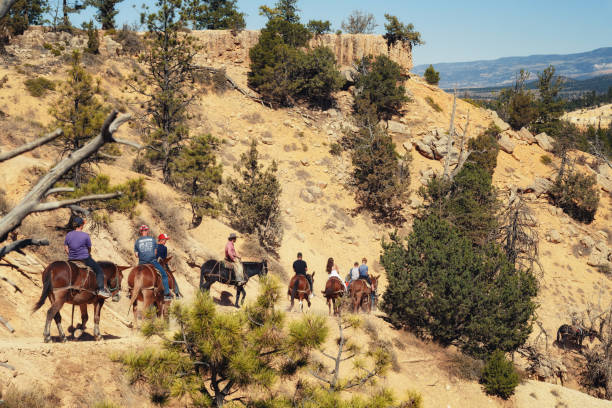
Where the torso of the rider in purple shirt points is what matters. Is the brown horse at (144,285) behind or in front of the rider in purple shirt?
in front

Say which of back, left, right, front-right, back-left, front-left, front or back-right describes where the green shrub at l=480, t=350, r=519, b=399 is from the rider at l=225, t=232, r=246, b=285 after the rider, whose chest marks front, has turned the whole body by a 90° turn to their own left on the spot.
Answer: right

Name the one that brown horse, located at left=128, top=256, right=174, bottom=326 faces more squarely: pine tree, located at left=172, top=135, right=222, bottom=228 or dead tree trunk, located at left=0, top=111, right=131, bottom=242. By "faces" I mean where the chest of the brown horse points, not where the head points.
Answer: the pine tree

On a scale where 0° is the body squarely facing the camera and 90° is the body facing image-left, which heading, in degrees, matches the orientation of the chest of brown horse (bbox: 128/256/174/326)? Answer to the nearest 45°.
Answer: approximately 225°

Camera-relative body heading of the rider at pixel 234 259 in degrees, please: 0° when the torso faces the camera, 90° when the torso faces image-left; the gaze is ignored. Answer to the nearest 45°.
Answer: approximately 270°

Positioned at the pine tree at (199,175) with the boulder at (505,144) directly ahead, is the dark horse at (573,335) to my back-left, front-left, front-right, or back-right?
front-right

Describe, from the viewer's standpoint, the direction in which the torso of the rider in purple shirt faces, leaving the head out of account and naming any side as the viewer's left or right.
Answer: facing away from the viewer and to the right of the viewer
